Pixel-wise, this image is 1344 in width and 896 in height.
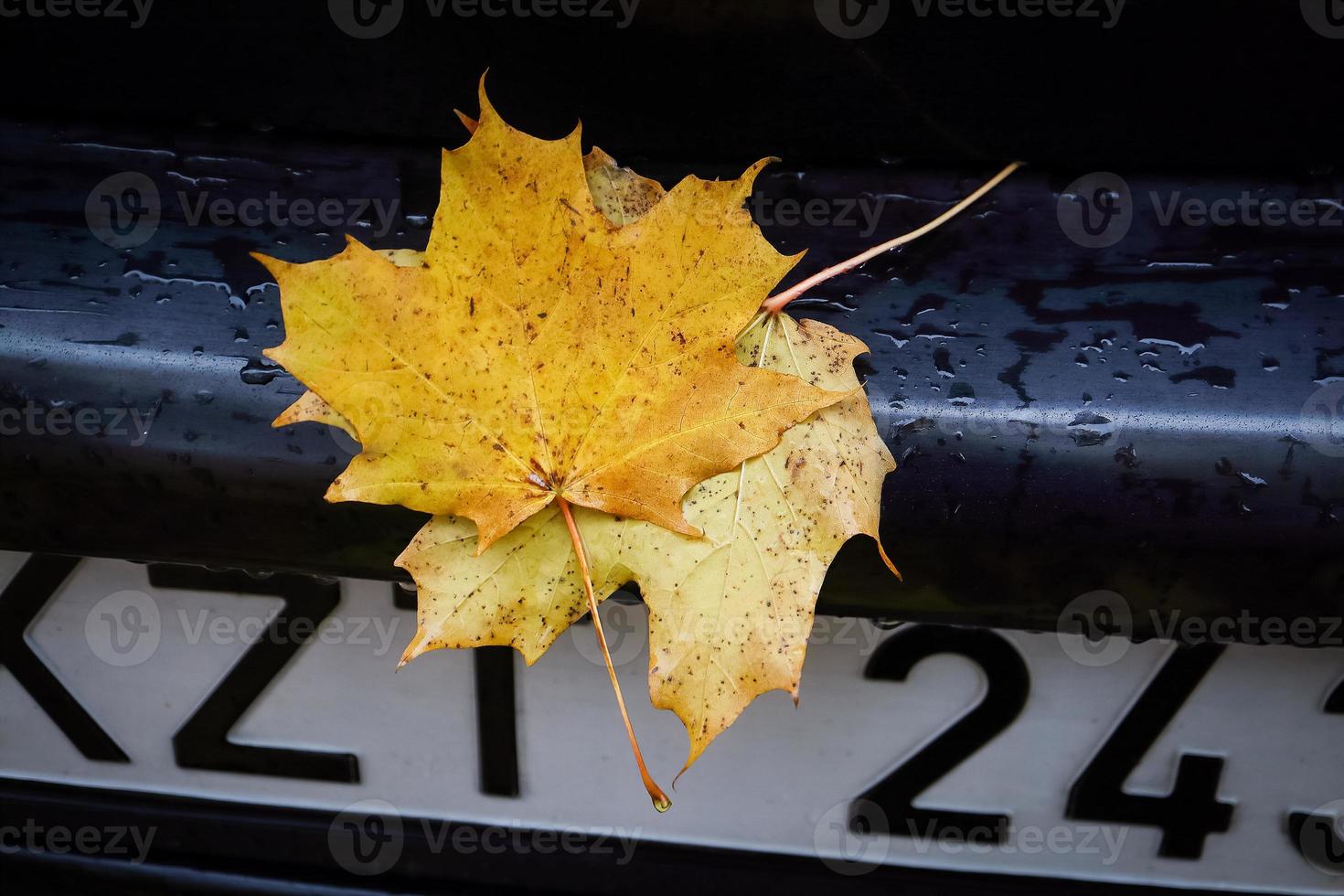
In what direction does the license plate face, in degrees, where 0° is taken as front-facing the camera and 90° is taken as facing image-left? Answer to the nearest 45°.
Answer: approximately 0°
